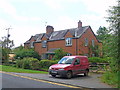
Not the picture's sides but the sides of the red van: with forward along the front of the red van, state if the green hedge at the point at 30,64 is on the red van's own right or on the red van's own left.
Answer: on the red van's own right

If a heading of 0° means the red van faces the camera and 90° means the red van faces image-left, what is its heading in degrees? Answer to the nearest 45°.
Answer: approximately 45°

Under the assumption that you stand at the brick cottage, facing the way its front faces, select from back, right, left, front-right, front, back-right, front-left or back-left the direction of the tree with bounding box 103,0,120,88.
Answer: front-left

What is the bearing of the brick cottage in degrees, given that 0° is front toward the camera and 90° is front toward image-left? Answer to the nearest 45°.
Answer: approximately 45°

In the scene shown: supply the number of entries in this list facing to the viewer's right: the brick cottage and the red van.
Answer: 0

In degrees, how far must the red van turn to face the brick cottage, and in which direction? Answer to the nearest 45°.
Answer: approximately 135° to its right
